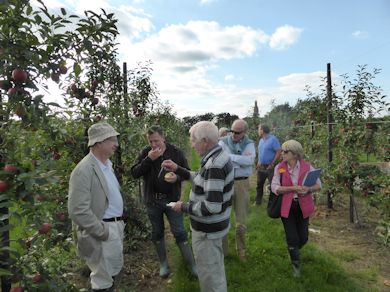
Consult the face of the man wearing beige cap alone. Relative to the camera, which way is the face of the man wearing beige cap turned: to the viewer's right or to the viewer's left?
to the viewer's right

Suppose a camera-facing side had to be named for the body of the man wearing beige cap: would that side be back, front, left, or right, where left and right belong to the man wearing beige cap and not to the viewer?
right

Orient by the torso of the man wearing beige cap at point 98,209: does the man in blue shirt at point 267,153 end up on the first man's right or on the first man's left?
on the first man's left

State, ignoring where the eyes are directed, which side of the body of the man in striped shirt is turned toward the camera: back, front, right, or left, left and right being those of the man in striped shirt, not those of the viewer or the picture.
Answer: left

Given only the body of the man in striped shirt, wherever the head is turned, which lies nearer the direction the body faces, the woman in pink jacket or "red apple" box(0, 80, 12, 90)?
the red apple

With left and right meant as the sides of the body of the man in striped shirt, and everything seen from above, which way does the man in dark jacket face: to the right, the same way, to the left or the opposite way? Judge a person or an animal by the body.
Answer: to the left

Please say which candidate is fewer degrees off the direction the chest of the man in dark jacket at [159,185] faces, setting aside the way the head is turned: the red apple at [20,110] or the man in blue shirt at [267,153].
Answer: the red apple

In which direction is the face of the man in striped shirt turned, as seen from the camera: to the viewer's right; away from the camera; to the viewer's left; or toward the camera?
to the viewer's left
